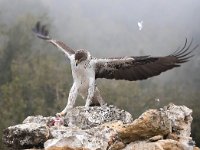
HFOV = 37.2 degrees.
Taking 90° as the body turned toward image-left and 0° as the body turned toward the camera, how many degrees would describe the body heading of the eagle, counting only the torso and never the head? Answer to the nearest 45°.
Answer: approximately 45°

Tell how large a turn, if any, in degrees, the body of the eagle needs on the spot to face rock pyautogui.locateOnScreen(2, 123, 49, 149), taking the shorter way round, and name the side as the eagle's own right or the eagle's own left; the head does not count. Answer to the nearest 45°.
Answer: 0° — it already faces it
